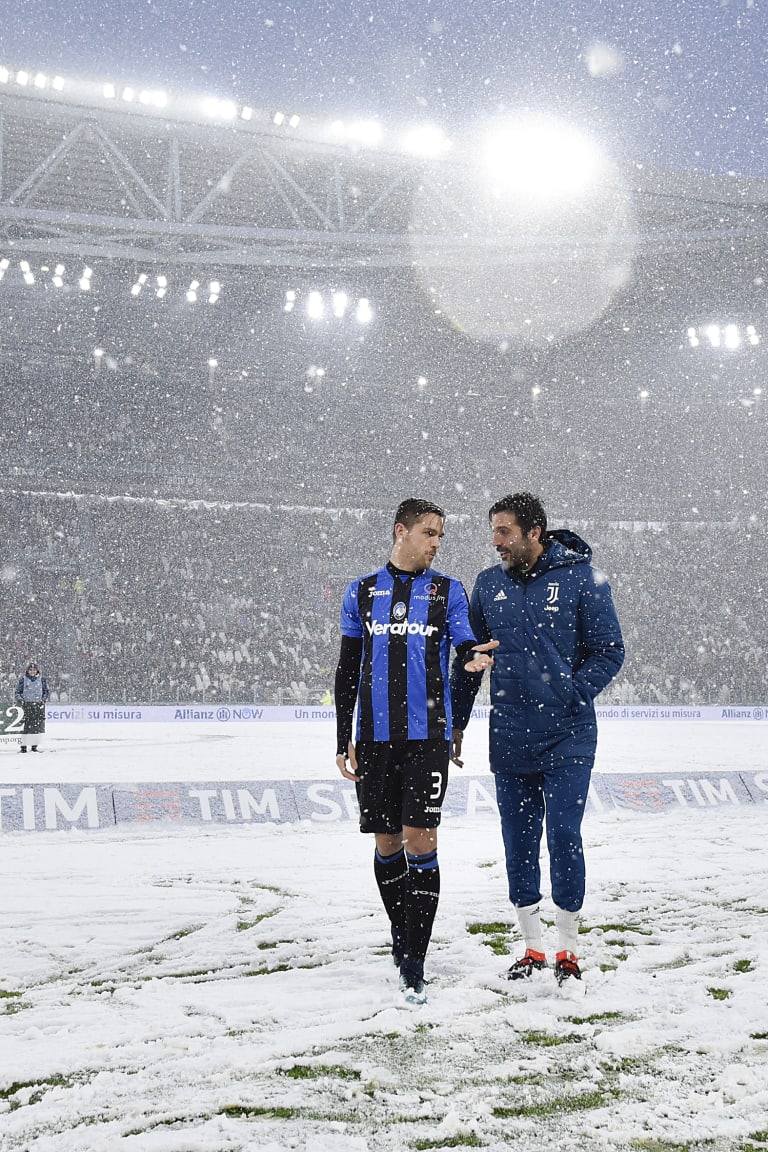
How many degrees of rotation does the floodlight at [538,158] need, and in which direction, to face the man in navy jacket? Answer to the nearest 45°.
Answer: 0° — it already faces them

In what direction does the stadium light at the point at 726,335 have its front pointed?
toward the camera

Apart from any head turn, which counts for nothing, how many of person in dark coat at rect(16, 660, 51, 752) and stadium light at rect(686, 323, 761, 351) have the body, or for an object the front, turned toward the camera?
2

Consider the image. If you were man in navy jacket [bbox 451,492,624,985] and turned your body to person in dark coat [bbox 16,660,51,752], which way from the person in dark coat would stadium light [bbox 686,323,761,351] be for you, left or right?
right

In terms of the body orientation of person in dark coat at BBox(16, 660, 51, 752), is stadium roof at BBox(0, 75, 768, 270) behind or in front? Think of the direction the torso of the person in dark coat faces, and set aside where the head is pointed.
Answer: behind

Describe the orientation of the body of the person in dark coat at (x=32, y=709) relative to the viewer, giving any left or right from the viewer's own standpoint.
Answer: facing the viewer

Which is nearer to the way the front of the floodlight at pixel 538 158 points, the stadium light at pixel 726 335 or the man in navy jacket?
the man in navy jacket

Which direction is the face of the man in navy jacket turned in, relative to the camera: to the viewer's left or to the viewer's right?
to the viewer's left

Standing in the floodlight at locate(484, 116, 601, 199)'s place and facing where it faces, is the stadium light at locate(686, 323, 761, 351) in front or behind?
behind
